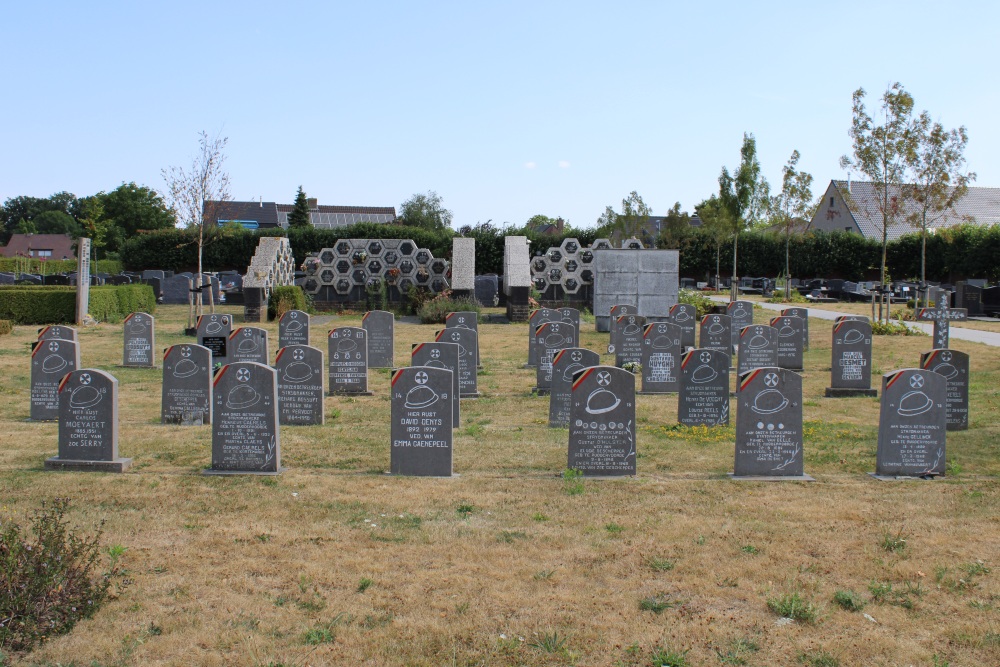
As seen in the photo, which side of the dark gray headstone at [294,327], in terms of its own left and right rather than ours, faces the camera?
front

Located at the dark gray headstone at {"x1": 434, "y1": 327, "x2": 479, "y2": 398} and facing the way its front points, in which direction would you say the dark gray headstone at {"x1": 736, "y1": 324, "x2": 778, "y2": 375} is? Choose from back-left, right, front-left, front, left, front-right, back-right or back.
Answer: left

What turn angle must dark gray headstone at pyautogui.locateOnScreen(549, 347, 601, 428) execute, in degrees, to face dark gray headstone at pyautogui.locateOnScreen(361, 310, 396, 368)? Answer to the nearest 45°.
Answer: approximately 135° to its right

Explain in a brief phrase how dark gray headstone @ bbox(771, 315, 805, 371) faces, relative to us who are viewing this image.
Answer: facing the viewer

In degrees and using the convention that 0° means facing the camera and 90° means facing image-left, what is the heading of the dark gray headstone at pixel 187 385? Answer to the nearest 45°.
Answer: approximately 0°

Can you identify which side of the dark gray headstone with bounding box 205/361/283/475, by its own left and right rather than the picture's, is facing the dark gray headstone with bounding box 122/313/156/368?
back

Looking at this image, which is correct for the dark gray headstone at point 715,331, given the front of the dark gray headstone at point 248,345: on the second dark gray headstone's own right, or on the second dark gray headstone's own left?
on the second dark gray headstone's own left

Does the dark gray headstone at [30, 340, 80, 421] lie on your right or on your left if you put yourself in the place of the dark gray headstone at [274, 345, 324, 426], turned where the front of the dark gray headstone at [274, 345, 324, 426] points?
on your right

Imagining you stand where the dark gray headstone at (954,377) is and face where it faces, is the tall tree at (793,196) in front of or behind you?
behind

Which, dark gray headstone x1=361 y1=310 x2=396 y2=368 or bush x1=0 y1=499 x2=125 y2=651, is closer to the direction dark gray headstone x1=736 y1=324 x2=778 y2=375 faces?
the bush

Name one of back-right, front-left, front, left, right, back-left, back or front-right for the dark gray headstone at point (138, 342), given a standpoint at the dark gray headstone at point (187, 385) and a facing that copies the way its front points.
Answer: back

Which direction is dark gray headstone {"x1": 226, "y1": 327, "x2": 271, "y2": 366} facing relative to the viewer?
toward the camera

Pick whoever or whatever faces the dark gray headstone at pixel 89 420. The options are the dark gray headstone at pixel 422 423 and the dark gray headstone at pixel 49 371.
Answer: the dark gray headstone at pixel 49 371

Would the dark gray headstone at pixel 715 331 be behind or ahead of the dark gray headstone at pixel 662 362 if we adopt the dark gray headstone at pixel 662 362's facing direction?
behind

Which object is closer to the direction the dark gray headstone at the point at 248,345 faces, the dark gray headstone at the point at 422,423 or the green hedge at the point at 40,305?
the dark gray headstone

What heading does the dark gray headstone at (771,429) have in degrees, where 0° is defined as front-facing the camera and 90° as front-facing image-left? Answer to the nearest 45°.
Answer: approximately 0°

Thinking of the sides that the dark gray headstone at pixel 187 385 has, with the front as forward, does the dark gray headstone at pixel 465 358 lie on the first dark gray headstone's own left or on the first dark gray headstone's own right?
on the first dark gray headstone's own left

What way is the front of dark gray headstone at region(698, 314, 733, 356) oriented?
toward the camera

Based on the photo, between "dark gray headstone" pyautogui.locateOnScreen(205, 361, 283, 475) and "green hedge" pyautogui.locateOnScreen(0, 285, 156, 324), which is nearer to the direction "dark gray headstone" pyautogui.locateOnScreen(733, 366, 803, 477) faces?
the dark gray headstone

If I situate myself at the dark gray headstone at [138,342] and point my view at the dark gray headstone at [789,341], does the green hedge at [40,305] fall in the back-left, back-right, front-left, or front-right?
back-left
